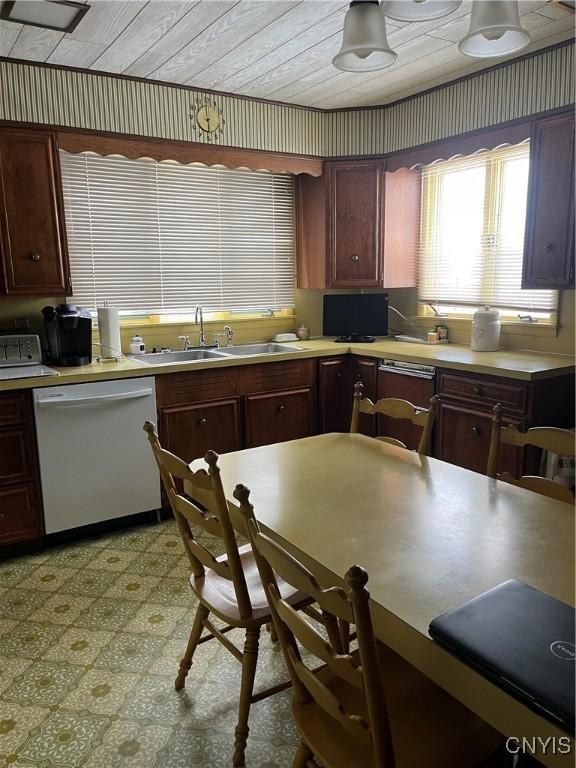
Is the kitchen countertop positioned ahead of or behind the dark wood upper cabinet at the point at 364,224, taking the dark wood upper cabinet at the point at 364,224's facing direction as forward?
ahead

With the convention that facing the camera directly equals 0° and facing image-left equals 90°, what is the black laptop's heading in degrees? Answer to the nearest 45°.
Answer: approximately 45°

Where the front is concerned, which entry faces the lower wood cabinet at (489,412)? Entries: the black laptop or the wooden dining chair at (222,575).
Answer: the wooden dining chair

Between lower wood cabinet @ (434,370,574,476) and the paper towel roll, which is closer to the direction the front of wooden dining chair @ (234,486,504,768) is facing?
the lower wood cabinet

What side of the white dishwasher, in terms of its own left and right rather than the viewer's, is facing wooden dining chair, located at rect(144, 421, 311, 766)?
front

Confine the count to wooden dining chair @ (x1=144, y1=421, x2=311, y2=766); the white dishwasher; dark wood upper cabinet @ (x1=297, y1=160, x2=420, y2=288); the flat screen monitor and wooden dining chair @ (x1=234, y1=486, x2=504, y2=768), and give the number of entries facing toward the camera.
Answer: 3

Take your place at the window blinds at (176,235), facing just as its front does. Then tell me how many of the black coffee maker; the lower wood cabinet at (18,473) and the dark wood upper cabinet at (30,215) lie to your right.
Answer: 3

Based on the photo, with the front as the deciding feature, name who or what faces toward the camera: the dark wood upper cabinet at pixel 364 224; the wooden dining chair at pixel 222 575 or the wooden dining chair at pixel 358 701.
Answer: the dark wood upper cabinet

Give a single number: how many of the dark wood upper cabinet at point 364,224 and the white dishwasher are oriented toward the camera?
2

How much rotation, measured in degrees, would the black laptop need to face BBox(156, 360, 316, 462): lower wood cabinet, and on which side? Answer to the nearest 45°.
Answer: approximately 90° to its right

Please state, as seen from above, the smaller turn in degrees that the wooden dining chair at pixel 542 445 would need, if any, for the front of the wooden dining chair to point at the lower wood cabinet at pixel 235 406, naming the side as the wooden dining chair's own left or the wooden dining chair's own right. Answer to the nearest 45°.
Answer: approximately 90° to the wooden dining chair's own right
